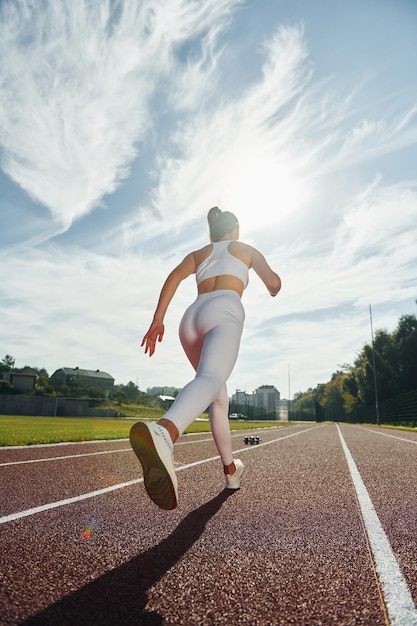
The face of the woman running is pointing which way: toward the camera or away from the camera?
away from the camera

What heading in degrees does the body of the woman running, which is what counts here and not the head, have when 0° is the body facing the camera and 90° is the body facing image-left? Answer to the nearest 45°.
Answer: approximately 225°
